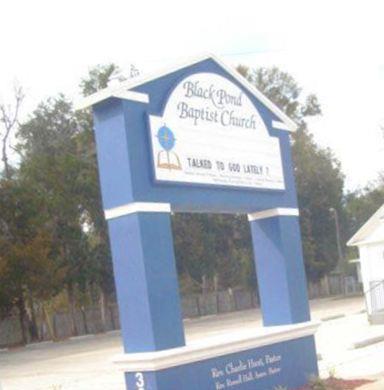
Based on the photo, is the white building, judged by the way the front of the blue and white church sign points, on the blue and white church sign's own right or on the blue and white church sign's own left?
on the blue and white church sign's own left

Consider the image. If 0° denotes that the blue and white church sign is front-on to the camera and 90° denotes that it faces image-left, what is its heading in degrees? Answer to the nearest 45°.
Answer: approximately 315°

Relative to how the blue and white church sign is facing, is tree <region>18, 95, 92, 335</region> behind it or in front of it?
behind

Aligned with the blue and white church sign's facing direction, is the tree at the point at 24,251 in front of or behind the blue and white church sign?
behind
